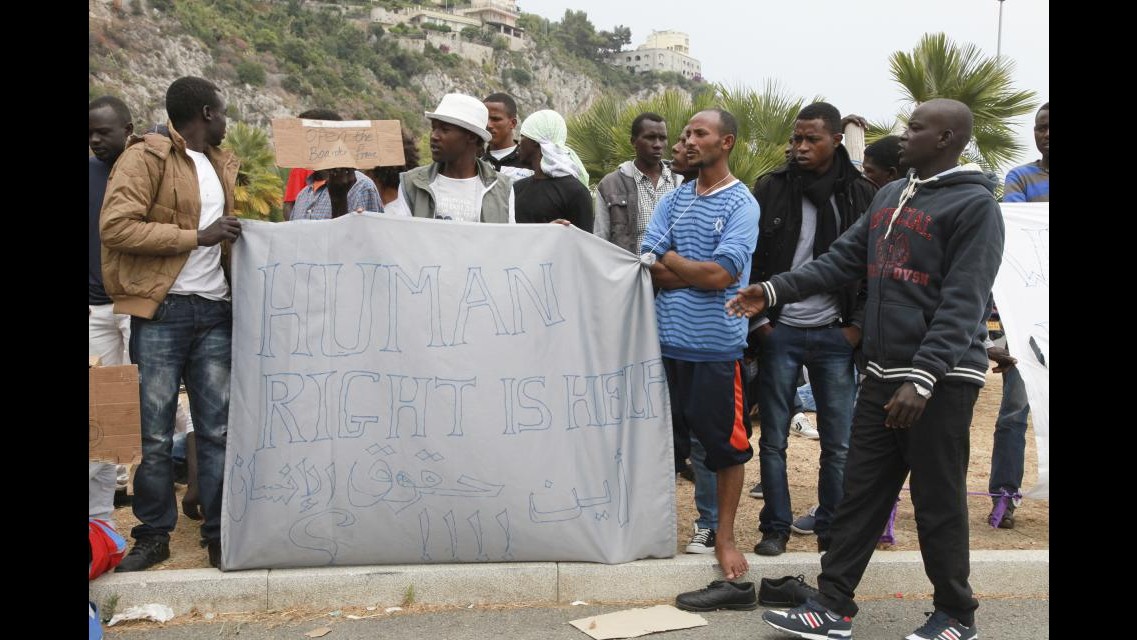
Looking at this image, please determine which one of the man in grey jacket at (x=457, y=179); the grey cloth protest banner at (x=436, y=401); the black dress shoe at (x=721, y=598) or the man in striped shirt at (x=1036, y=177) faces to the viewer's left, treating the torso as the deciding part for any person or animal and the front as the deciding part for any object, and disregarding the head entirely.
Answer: the black dress shoe

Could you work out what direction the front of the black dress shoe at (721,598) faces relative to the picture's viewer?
facing to the left of the viewer

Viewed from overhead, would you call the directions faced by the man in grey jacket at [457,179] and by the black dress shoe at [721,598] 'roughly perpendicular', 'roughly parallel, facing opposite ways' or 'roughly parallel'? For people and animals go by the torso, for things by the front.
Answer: roughly perpendicular

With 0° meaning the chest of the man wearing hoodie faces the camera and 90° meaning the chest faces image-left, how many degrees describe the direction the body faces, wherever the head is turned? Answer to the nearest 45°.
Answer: approximately 45°

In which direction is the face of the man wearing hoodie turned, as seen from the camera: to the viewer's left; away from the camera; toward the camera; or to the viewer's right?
to the viewer's left

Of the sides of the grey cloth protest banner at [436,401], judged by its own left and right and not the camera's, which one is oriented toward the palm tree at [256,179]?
back

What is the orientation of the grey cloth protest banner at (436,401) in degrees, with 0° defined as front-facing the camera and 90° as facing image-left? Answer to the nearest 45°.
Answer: approximately 0°

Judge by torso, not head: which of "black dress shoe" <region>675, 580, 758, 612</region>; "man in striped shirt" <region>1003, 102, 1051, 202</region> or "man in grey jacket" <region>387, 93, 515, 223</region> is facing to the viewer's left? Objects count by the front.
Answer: the black dress shoe

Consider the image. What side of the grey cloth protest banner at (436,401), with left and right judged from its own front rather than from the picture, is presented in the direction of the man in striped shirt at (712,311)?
left
